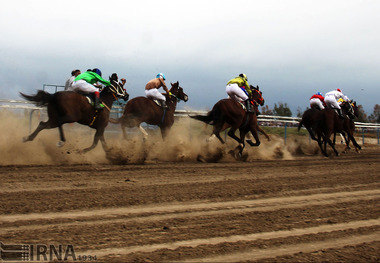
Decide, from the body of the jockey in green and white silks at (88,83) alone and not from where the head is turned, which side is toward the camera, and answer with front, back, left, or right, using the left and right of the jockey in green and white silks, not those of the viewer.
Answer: right

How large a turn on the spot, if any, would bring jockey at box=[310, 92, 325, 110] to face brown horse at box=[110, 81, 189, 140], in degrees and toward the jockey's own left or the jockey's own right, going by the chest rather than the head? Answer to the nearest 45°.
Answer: approximately 180°

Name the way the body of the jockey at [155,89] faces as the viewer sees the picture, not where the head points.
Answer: to the viewer's right

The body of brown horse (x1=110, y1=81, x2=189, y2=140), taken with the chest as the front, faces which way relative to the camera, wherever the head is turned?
to the viewer's right

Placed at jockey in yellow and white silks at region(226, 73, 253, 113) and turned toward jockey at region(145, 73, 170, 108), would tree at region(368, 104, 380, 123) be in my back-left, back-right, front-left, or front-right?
back-right

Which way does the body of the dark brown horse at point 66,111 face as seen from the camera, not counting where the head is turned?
to the viewer's right

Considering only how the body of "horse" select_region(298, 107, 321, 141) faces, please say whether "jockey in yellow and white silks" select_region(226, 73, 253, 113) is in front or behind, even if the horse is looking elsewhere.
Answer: behind
